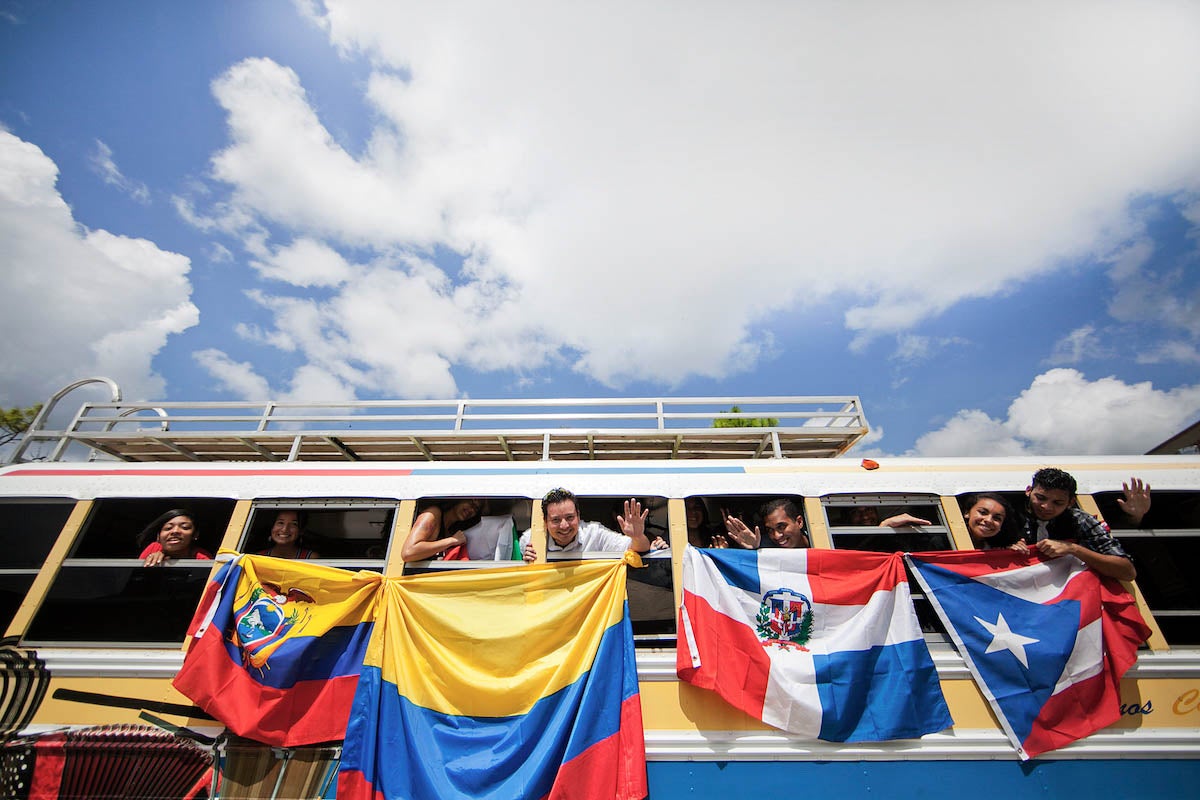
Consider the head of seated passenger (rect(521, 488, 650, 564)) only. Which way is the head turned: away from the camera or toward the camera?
toward the camera

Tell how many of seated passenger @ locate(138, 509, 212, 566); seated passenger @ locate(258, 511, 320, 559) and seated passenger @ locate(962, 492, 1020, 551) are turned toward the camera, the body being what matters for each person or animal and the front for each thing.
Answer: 3

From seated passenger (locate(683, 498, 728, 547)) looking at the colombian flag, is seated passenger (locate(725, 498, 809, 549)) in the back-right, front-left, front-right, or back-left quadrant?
back-left

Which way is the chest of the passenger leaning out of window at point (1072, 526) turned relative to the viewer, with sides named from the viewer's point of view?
facing the viewer and to the left of the viewer

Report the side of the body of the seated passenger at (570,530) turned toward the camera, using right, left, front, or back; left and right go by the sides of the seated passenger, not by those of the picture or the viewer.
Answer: front

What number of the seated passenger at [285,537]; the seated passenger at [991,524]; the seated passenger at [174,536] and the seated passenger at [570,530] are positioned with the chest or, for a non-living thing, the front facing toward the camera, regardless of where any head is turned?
4

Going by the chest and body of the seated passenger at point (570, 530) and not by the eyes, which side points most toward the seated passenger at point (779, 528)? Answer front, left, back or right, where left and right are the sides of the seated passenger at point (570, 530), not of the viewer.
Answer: left

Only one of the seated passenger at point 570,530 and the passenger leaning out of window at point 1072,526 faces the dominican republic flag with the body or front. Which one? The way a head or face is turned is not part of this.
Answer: the passenger leaning out of window at point 1072,526

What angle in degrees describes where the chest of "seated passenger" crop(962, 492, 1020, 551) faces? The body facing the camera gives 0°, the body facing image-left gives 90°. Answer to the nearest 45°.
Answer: approximately 0°

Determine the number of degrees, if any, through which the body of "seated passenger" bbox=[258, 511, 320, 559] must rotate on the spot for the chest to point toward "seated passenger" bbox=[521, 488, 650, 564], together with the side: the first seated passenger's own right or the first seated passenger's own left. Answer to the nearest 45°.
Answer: approximately 45° to the first seated passenger's own left

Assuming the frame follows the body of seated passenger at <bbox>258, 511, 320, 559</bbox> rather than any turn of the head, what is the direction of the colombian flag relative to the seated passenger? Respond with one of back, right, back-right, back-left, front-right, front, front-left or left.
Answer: front-left

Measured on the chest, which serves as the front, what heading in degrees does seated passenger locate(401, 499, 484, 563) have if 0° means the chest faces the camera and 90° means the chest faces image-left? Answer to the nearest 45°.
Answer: approximately 315°

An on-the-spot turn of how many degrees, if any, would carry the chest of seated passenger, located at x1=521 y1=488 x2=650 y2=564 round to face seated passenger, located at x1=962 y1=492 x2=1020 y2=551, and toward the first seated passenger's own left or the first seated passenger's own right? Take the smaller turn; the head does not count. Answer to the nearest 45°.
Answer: approximately 90° to the first seated passenger's own left
